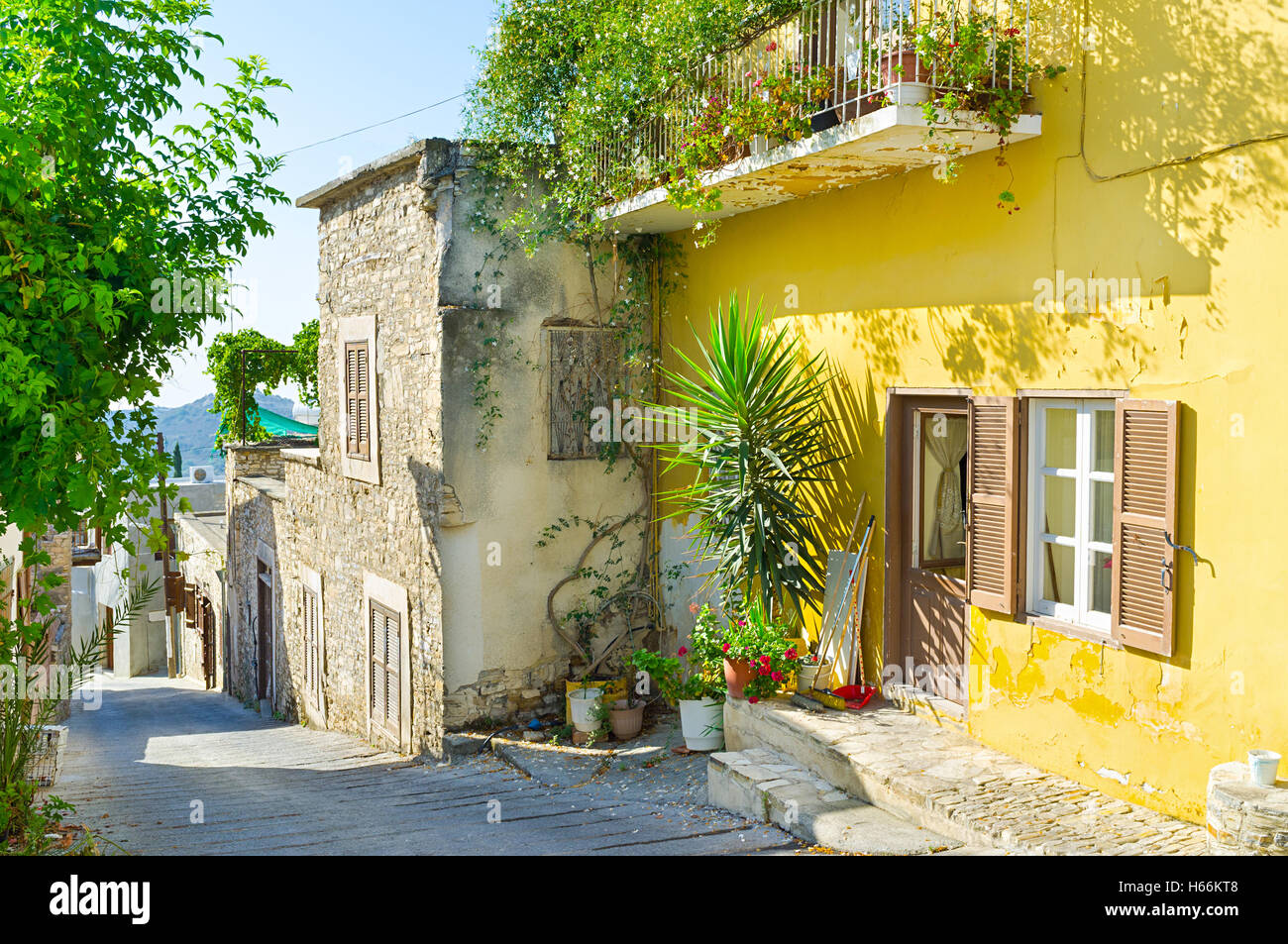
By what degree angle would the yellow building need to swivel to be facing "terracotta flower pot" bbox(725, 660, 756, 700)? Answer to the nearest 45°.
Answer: approximately 90° to its right

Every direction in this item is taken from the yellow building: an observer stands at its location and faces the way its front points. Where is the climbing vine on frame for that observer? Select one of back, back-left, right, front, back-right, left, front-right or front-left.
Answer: right

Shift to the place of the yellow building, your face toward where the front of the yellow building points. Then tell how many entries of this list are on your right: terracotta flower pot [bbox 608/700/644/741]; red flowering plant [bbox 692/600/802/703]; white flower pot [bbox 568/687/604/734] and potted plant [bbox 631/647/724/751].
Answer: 4

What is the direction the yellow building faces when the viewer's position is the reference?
facing the viewer and to the left of the viewer

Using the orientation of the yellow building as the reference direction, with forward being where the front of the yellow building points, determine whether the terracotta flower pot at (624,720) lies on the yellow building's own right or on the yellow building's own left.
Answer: on the yellow building's own right

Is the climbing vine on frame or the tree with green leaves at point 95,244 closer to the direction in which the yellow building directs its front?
the tree with green leaves

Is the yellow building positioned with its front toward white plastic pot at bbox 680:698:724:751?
no

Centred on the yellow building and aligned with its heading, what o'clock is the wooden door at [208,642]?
The wooden door is roughly at 3 o'clock from the yellow building.

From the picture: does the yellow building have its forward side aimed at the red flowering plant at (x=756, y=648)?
no

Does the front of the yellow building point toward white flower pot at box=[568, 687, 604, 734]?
no

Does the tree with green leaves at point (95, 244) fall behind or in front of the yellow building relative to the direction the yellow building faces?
in front

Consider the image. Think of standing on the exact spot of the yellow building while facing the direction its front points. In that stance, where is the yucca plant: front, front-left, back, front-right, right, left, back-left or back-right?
right
